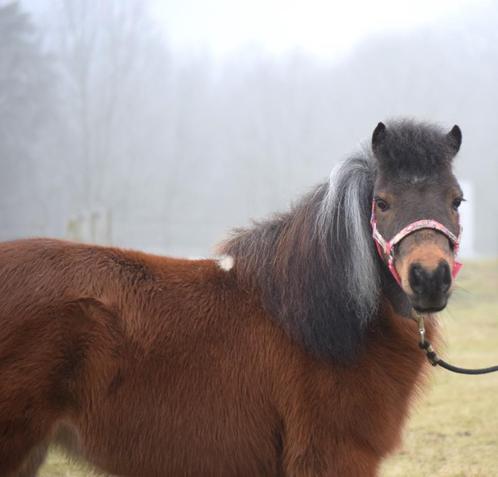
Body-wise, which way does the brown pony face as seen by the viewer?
to the viewer's right
